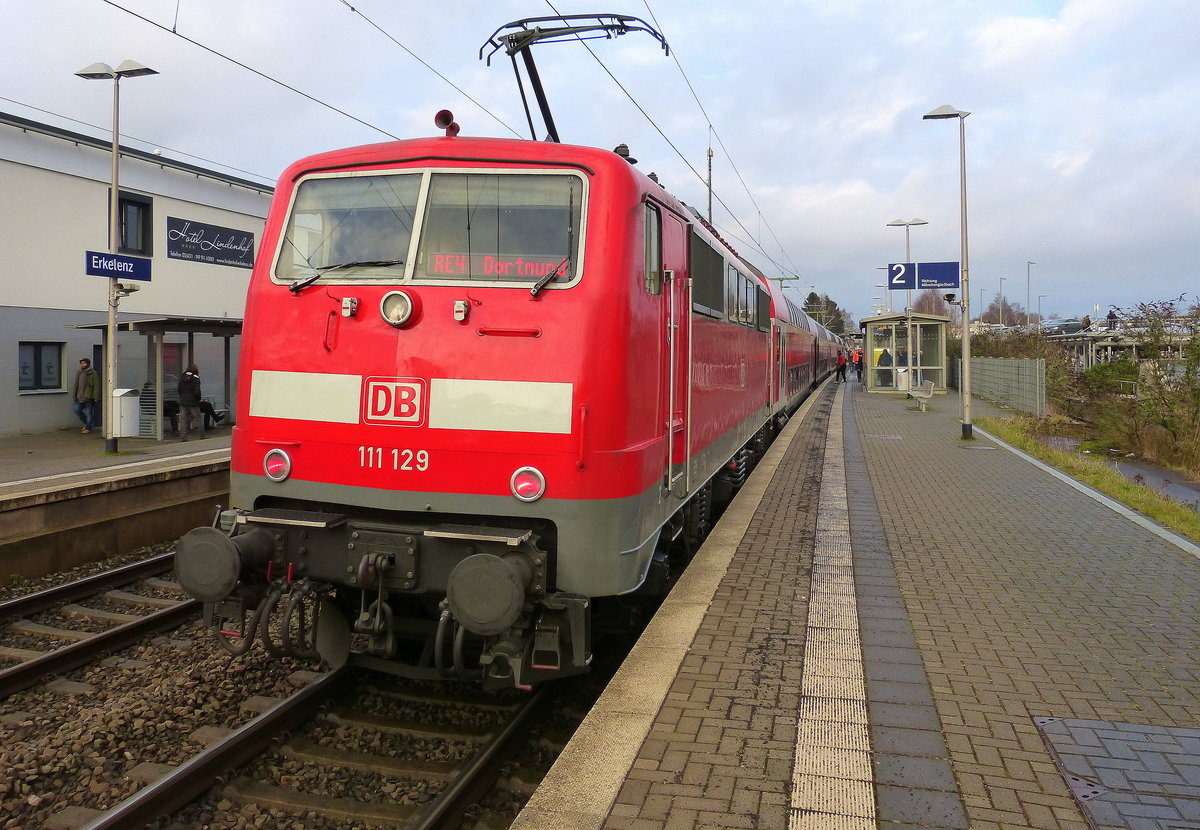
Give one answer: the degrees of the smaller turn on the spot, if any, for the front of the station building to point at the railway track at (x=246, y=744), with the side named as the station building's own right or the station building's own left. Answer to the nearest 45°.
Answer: approximately 45° to the station building's own right

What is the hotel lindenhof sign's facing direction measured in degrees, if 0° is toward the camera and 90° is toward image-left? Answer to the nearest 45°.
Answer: approximately 315°

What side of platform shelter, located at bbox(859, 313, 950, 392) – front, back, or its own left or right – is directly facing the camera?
left

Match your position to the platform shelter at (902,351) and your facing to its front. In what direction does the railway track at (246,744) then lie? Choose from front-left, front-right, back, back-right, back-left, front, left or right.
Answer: left

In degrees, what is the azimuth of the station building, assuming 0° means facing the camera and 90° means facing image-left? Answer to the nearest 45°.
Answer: approximately 315°

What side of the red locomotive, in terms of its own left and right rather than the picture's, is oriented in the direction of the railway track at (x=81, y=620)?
right

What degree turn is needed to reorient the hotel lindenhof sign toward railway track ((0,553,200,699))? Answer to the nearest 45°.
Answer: approximately 45° to its right

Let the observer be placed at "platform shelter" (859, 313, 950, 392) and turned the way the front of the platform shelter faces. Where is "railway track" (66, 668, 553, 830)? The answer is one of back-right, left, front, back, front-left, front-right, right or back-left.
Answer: left

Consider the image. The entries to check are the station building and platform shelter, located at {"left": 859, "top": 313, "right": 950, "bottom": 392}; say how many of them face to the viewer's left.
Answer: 1

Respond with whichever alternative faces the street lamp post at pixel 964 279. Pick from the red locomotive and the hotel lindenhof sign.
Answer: the hotel lindenhof sign

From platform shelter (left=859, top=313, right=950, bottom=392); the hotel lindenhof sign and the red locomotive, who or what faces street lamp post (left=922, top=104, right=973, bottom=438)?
the hotel lindenhof sign

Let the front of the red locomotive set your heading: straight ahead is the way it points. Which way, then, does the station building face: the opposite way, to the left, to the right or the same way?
to the left

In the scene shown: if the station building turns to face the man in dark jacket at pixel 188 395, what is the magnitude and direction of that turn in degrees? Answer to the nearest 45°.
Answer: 0° — it already faces them

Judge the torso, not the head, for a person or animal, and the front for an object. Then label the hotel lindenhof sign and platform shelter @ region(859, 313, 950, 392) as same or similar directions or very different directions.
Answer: very different directions
